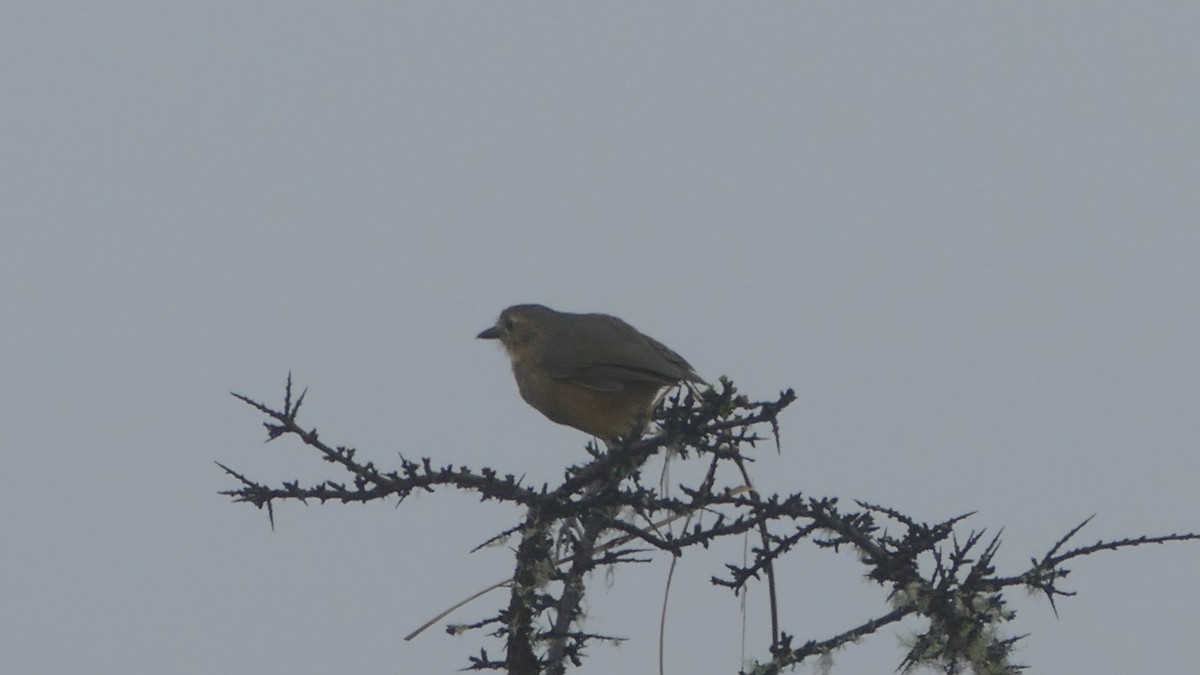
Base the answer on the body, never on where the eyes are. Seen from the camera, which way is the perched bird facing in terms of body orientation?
to the viewer's left
